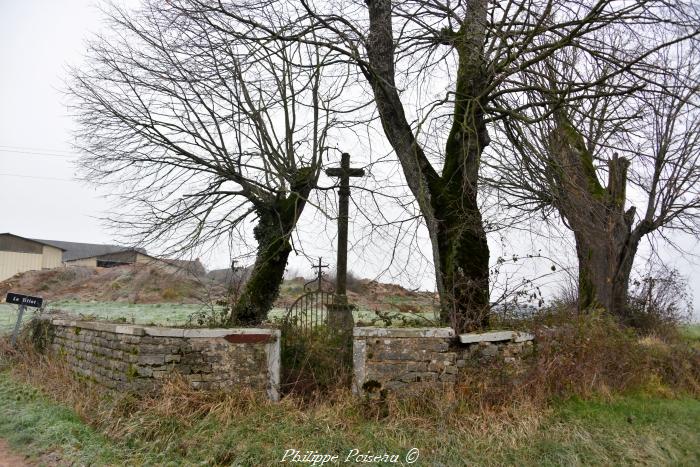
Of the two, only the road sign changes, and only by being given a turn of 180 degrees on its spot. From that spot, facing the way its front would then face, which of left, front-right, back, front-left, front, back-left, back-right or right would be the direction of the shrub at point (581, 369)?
back-right

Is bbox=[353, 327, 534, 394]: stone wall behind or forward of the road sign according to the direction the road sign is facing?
forward

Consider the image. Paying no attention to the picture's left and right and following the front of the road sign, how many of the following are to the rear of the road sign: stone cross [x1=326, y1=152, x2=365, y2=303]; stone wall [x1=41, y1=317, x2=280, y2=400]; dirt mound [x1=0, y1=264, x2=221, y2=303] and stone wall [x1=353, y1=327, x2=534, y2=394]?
1

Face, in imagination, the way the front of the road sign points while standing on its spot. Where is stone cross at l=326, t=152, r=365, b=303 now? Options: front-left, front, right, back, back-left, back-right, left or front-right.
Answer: front-left

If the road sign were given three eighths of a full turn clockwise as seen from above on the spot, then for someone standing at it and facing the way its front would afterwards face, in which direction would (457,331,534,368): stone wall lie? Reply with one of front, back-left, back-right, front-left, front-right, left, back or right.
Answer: back

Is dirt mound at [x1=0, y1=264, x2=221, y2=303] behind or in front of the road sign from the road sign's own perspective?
behind

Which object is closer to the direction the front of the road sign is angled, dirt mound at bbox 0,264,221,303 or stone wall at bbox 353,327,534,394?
the stone wall

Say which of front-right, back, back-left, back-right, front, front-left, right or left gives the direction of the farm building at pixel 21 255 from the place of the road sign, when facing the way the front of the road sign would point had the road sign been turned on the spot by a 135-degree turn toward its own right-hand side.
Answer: front-right

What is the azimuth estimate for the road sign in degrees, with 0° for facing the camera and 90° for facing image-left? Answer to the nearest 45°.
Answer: approximately 0°
